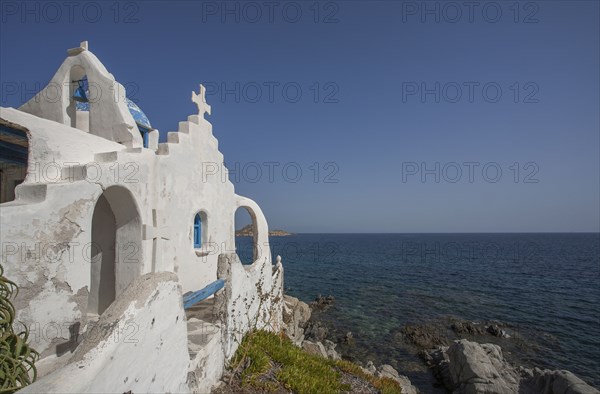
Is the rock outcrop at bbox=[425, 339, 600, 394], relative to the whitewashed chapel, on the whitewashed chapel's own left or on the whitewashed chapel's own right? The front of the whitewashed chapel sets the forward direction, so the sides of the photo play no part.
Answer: on the whitewashed chapel's own left

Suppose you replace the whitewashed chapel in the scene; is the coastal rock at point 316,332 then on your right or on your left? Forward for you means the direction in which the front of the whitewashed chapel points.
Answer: on your left

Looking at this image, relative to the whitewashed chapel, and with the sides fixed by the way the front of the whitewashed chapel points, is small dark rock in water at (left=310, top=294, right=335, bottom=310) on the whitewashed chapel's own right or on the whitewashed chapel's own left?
on the whitewashed chapel's own left

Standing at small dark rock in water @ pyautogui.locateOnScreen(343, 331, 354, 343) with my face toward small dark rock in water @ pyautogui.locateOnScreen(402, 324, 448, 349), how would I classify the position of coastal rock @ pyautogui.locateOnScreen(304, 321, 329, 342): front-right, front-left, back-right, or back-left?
back-left
